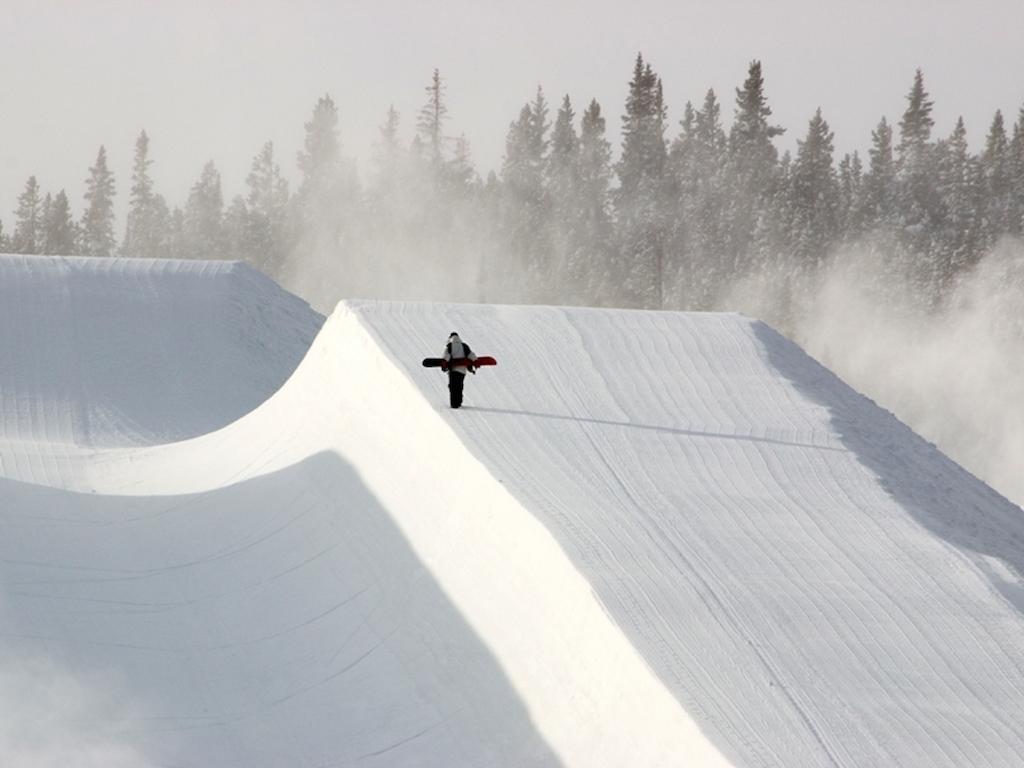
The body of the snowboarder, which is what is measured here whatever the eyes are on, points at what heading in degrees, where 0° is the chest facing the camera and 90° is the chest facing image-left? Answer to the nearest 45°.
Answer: approximately 180°
